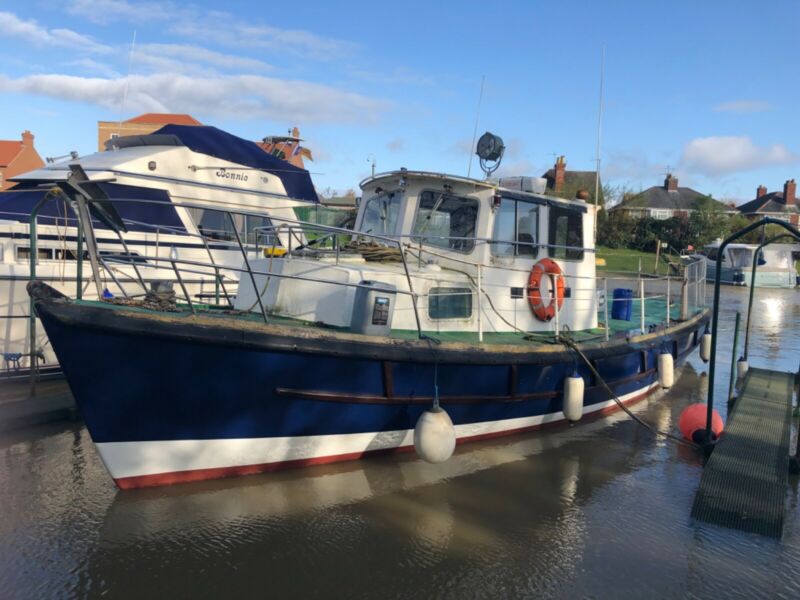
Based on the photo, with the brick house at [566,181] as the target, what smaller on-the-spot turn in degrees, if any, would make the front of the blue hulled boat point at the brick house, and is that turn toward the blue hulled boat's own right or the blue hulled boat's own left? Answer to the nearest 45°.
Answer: approximately 135° to the blue hulled boat's own right

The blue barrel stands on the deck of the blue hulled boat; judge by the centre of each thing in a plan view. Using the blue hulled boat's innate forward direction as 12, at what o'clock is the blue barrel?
The blue barrel is roughly at 6 o'clock from the blue hulled boat.

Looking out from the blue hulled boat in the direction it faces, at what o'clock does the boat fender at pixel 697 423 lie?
The boat fender is roughly at 7 o'clock from the blue hulled boat.

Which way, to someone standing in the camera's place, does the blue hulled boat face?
facing the viewer and to the left of the viewer

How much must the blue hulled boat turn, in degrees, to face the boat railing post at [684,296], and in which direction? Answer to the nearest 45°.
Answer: approximately 180°

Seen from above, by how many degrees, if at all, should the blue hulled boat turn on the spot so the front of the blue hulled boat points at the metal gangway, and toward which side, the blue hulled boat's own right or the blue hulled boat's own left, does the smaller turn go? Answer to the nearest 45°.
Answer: approximately 135° to the blue hulled boat's own left
